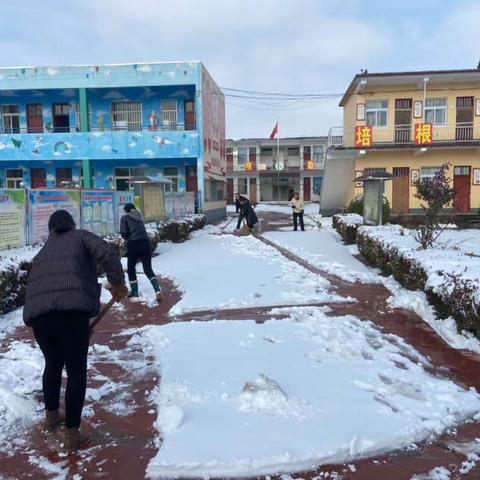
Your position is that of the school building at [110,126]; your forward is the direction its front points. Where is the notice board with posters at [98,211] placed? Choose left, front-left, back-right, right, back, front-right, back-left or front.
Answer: front

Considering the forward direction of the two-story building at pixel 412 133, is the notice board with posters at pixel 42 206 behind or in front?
in front

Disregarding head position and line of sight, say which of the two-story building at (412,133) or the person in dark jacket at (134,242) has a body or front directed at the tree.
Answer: the two-story building

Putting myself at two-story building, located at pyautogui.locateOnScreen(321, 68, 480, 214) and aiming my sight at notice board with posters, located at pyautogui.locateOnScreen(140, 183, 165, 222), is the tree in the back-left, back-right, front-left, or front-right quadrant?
front-left

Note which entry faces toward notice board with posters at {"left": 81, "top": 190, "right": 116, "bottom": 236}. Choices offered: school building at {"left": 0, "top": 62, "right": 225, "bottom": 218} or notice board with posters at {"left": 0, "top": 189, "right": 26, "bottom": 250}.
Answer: the school building

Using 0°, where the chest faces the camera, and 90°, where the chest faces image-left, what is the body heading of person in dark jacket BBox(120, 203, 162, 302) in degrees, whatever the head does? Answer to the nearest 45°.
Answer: approximately 135°

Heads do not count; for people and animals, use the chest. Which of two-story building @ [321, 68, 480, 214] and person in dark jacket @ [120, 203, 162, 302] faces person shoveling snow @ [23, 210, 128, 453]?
the two-story building

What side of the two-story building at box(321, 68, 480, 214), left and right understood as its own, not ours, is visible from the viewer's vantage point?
front

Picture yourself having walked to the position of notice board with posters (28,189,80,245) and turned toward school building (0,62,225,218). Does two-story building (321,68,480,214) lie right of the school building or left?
right

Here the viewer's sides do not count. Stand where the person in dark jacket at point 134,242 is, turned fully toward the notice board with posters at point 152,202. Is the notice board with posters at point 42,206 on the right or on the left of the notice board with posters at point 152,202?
left

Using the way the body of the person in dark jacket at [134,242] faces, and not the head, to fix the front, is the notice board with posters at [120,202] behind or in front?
in front

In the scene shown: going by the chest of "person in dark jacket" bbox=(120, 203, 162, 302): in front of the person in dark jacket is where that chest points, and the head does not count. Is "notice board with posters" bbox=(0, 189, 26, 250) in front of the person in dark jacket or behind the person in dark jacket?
in front

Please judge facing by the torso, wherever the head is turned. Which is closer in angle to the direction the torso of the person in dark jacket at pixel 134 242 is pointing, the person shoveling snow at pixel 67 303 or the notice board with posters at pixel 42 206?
the notice board with posters

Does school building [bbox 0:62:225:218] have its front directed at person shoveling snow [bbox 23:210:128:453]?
yes
